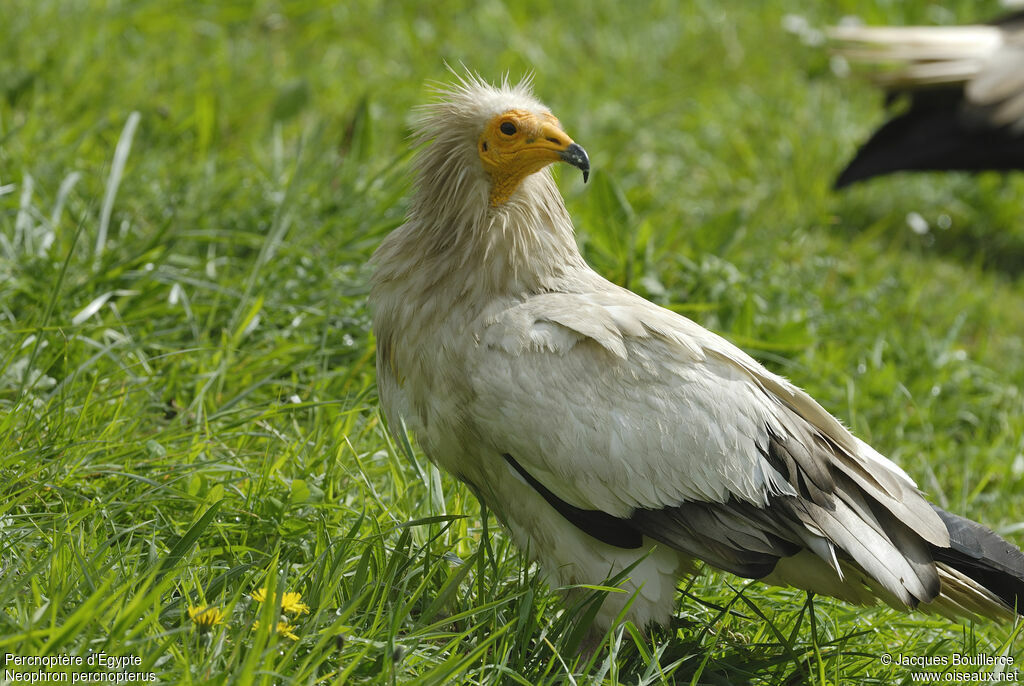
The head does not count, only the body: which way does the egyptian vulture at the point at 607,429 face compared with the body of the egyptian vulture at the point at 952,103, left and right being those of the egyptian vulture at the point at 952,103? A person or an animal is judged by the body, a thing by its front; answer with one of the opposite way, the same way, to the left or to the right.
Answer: the opposite way

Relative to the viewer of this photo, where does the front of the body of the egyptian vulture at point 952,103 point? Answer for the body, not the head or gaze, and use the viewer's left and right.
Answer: facing to the right of the viewer

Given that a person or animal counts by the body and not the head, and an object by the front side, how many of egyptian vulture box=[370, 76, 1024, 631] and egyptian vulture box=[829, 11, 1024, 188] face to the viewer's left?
1

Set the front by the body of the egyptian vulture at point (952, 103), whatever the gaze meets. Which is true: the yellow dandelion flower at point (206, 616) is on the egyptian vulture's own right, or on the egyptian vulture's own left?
on the egyptian vulture's own right

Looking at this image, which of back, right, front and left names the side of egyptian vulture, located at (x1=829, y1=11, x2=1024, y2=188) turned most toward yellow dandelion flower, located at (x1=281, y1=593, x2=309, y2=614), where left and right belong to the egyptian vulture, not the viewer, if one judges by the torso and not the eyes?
right

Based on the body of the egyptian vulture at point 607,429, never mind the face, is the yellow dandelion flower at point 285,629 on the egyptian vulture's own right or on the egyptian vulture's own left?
on the egyptian vulture's own left

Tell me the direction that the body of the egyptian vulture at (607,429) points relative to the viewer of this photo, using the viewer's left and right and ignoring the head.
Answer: facing to the left of the viewer

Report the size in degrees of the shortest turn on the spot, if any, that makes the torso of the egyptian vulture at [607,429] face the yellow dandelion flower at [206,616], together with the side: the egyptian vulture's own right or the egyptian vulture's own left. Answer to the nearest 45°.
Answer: approximately 45° to the egyptian vulture's own left

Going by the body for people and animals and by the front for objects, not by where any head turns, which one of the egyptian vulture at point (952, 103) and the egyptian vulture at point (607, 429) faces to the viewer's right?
the egyptian vulture at point (952, 103)
